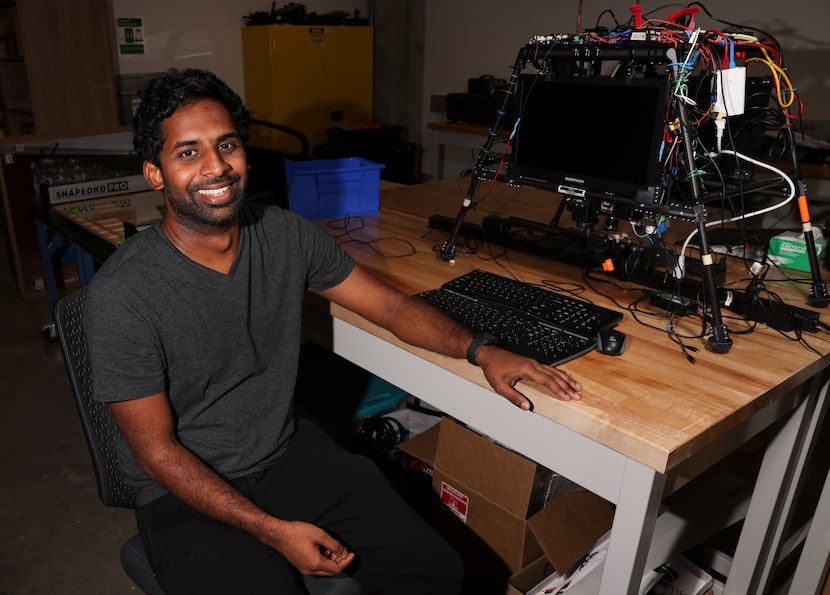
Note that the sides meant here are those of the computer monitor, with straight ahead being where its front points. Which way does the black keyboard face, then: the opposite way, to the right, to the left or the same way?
the same way

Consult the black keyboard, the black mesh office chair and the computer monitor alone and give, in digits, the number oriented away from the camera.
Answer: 0

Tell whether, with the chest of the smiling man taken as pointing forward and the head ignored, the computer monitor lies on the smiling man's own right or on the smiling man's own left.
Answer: on the smiling man's own left

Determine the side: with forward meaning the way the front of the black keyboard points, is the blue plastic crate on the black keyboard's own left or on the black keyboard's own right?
on the black keyboard's own right

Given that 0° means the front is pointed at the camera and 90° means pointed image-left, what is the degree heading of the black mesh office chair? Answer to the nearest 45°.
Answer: approximately 315°

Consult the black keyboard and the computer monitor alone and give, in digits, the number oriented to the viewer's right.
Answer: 0

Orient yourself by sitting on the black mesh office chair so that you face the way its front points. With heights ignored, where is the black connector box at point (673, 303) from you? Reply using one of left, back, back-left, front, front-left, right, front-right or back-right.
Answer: front-left

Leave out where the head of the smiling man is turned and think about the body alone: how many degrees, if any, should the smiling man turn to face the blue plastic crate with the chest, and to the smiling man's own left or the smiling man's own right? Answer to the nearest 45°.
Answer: approximately 135° to the smiling man's own left

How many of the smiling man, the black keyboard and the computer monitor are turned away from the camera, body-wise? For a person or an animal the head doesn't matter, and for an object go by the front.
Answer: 0

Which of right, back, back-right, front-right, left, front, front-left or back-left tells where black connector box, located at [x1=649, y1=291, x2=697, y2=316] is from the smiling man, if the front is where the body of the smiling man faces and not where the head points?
front-left

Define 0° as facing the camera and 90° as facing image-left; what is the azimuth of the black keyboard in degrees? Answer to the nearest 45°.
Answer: approximately 45°

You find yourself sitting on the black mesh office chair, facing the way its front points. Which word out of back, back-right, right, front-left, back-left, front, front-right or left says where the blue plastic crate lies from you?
left

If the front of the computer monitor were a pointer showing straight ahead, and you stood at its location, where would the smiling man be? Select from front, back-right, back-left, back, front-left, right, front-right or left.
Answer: front

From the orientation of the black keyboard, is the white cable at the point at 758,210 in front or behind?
behind

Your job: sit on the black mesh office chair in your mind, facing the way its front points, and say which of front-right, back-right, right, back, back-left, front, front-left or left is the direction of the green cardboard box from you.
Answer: front-left
